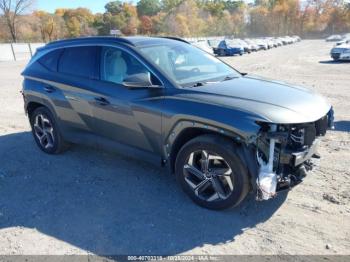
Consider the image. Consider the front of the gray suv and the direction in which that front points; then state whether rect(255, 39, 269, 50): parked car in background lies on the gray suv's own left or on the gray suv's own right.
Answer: on the gray suv's own left

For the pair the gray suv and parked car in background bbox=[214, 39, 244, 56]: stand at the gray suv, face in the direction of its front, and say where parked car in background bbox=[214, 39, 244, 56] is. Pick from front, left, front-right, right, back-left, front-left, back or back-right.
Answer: back-left

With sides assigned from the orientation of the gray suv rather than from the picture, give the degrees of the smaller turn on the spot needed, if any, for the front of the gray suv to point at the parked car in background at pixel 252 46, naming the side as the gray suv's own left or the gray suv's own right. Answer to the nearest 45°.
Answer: approximately 135° to the gray suv's own left

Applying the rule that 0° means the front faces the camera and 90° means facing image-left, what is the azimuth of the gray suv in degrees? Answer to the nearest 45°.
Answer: approximately 315°

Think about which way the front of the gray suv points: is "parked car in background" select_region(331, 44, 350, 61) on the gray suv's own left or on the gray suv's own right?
on the gray suv's own left
